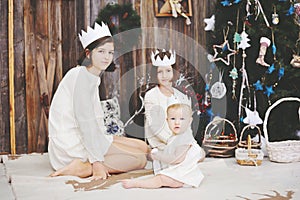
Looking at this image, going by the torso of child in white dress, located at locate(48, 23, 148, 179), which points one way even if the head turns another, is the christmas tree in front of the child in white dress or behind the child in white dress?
in front

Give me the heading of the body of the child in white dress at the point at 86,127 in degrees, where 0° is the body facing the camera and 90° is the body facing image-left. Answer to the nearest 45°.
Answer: approximately 270°

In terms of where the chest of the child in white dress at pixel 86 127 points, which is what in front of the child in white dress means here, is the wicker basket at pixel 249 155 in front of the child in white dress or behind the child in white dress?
in front
